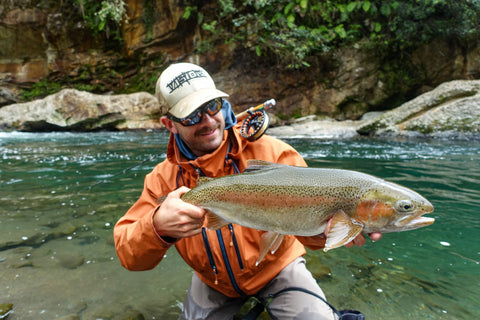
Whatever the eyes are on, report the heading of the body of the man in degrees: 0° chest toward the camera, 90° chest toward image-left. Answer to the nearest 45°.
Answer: approximately 0°

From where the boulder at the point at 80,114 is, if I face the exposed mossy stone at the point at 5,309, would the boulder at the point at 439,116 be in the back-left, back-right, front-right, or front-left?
front-left

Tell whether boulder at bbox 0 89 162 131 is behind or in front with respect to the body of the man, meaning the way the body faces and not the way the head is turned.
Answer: behind

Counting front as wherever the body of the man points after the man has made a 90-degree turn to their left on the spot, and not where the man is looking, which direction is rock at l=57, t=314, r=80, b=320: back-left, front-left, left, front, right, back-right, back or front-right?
back

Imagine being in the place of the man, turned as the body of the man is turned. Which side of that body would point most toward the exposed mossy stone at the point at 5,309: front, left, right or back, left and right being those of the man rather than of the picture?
right
